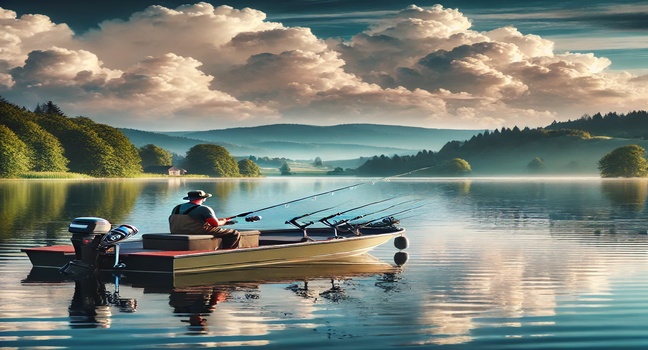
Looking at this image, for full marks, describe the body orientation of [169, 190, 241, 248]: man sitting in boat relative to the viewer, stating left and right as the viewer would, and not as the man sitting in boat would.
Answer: facing away from the viewer and to the right of the viewer

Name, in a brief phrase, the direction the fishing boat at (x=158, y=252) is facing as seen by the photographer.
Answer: facing away from the viewer and to the right of the viewer
